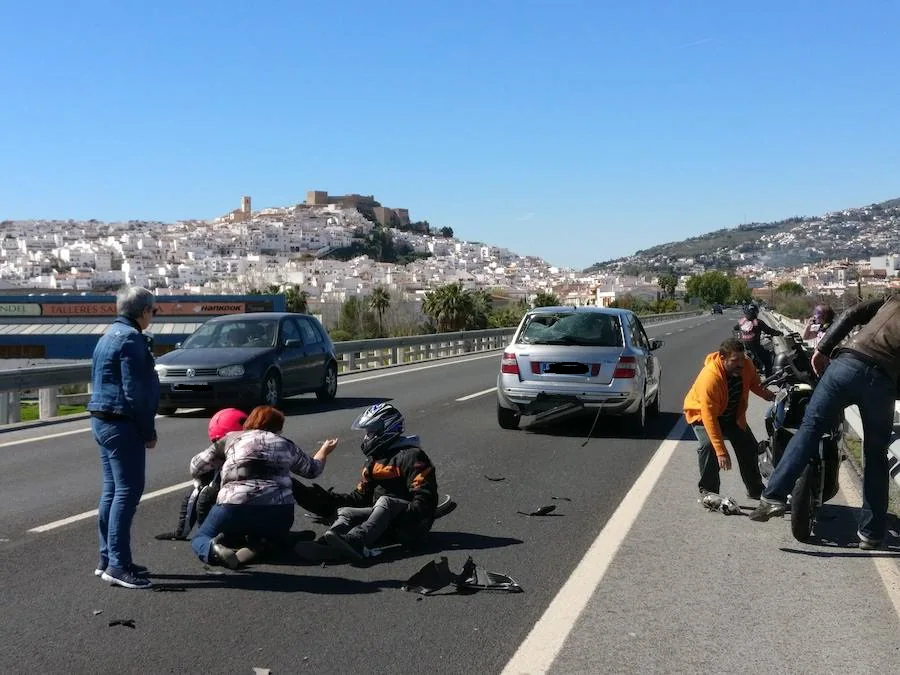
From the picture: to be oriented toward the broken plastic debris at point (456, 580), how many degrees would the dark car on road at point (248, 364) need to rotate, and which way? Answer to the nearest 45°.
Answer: approximately 45° to its left

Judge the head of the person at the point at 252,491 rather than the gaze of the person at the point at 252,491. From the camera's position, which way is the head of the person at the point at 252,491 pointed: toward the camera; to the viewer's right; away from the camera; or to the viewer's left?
away from the camera

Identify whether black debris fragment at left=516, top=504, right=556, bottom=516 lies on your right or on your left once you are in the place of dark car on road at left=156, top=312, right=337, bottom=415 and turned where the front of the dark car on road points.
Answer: on your left

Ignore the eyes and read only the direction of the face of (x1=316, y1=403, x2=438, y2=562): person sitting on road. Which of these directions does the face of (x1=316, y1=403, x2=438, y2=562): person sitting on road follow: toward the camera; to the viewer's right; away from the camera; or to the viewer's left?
to the viewer's left

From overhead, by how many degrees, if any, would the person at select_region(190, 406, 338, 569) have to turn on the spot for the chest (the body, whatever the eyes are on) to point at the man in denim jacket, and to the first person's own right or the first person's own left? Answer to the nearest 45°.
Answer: approximately 90° to the first person's own left

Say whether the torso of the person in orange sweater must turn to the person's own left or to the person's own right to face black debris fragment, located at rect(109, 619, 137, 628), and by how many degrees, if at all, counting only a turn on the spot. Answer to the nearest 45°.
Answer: approximately 90° to the person's own right

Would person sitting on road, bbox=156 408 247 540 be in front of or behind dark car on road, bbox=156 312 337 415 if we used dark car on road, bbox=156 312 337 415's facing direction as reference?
in front

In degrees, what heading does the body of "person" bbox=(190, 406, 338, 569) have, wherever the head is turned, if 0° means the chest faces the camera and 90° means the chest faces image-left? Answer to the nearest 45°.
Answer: approximately 180°

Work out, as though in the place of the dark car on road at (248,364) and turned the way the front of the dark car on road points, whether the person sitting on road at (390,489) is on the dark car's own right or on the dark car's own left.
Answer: on the dark car's own left
